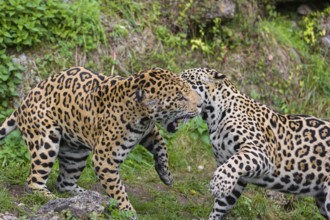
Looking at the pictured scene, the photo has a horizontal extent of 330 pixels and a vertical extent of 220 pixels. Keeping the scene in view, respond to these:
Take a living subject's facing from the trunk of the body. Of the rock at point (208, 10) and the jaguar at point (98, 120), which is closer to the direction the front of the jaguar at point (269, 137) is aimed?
the jaguar

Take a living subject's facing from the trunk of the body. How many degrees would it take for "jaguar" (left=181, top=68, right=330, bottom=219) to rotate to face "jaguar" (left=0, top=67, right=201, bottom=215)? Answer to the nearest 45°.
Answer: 0° — it already faces it

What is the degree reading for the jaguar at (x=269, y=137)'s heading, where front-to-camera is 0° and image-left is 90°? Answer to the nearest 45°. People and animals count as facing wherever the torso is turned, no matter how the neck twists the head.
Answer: approximately 90°
